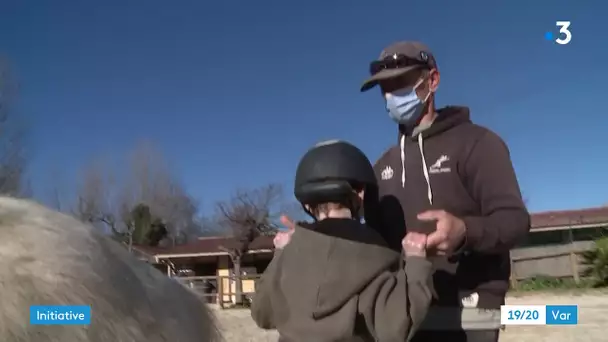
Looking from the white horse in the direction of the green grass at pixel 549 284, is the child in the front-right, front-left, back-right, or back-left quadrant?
front-right

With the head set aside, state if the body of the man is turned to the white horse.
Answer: yes

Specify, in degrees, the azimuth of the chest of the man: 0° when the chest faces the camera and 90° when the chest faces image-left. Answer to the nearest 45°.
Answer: approximately 45°

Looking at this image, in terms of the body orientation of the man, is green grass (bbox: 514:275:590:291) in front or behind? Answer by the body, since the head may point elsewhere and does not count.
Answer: behind

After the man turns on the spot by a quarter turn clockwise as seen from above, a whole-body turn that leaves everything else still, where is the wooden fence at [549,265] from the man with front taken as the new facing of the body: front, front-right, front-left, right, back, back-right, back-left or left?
front-right

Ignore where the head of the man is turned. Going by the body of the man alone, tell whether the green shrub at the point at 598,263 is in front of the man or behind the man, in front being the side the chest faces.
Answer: behind

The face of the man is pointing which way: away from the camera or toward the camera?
toward the camera
